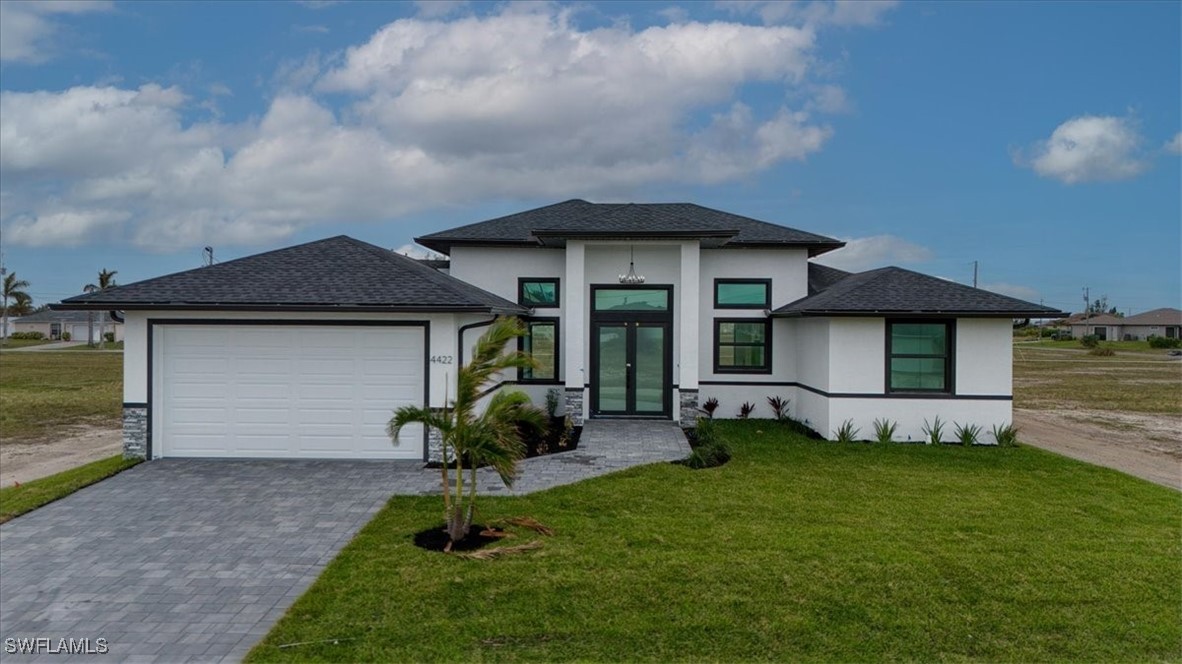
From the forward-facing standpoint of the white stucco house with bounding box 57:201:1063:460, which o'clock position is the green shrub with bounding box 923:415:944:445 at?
The green shrub is roughly at 9 o'clock from the white stucco house.

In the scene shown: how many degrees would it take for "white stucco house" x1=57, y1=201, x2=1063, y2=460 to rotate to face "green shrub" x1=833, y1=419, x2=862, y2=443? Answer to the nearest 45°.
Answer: approximately 90° to its left

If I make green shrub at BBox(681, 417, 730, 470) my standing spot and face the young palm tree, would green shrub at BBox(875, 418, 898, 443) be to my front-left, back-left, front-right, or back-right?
back-left

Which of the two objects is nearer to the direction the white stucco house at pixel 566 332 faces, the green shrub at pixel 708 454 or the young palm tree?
the young palm tree

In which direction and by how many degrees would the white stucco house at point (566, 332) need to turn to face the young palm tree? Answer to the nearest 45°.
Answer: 0° — it already faces it

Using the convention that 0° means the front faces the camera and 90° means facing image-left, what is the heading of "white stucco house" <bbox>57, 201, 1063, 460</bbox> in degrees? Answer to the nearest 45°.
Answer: approximately 0°

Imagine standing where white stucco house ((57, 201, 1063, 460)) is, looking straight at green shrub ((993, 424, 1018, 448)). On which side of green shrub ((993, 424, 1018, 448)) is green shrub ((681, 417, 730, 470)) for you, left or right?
right

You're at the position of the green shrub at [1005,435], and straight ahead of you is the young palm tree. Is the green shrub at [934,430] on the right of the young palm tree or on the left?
right

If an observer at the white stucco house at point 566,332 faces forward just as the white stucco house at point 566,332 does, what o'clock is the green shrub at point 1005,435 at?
The green shrub is roughly at 9 o'clock from the white stucco house.

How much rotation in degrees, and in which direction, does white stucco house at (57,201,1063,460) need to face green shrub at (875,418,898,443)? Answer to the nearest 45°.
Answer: approximately 90° to its left

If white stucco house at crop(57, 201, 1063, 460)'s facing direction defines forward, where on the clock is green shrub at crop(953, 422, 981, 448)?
The green shrub is roughly at 9 o'clock from the white stucco house.
